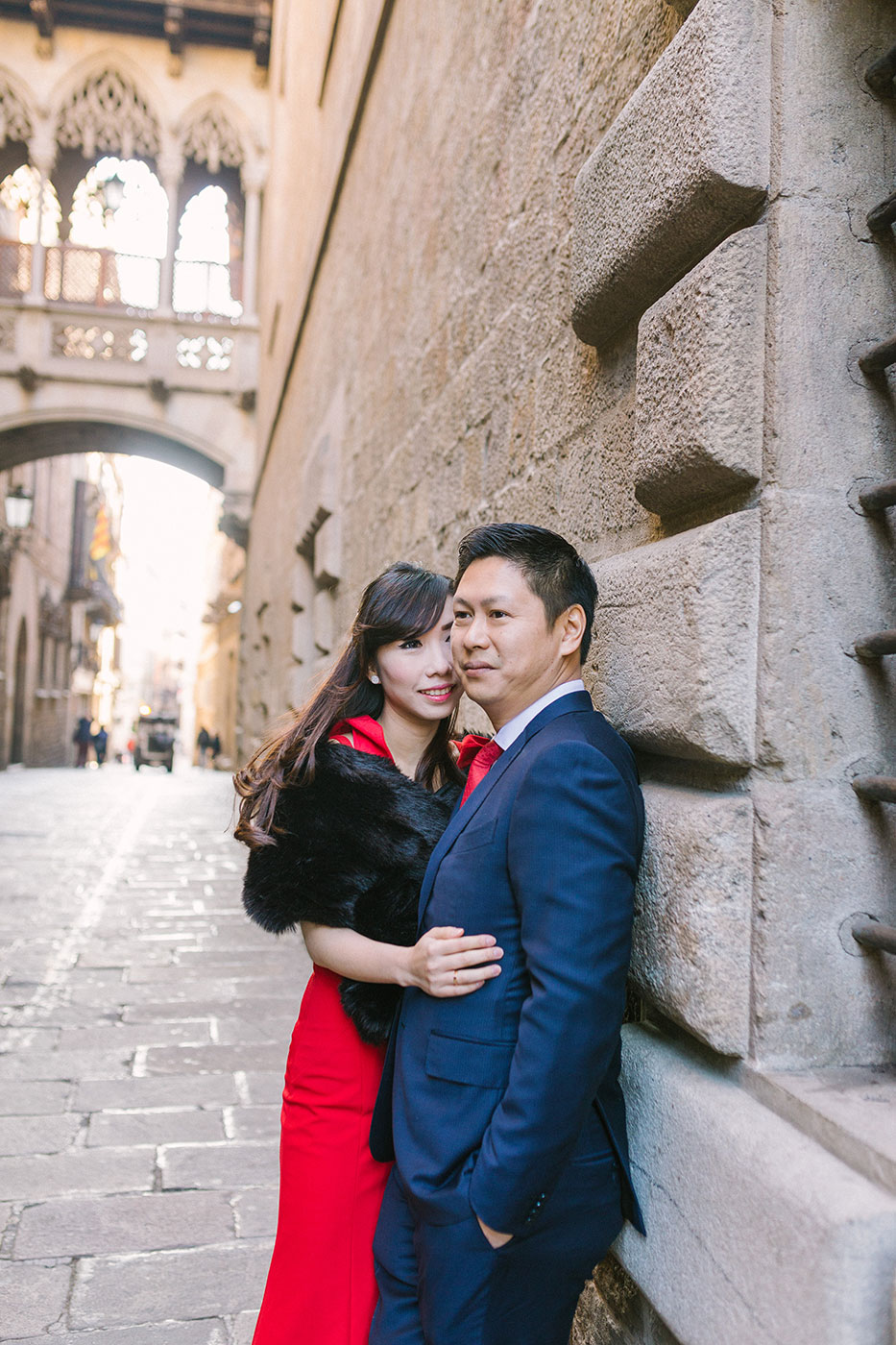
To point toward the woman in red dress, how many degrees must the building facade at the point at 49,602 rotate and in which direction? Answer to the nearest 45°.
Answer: approximately 90° to its right

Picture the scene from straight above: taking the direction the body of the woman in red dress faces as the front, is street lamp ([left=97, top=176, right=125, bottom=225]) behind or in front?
behind

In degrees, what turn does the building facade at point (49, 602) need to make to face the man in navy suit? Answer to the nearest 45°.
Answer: approximately 90° to its right

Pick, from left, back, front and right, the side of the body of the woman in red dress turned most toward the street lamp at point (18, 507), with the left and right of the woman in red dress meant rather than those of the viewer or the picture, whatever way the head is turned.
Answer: back

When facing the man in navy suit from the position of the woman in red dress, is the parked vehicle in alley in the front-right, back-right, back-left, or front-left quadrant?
back-left

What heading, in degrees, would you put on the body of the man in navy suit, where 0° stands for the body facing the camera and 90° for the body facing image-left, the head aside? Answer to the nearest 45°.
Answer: approximately 45°

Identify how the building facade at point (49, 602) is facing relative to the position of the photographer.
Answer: facing to the right of the viewer

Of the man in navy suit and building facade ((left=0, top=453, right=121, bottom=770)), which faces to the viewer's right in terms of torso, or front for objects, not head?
the building facade

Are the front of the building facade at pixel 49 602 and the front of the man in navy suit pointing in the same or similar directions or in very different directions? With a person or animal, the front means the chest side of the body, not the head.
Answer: very different directions
